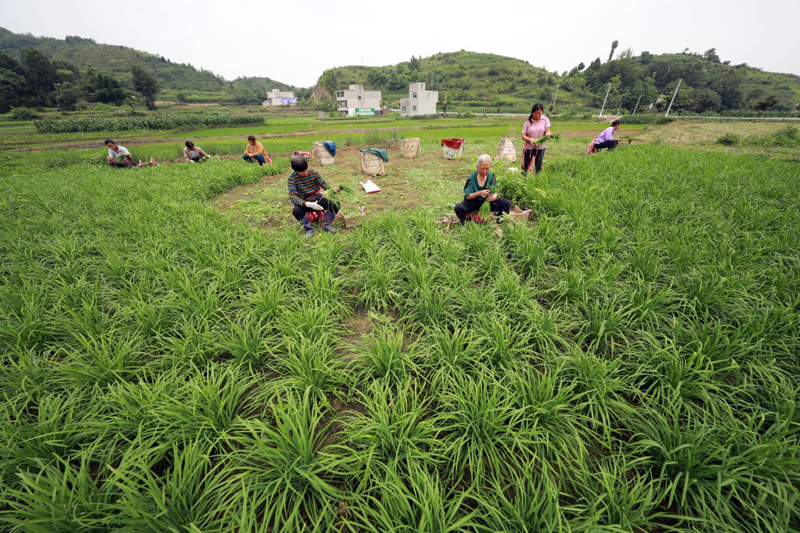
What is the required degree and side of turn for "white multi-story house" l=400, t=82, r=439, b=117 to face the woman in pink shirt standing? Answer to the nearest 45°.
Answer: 0° — it already faces them

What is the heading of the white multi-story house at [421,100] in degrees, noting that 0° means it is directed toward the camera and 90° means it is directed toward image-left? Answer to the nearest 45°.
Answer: approximately 0°

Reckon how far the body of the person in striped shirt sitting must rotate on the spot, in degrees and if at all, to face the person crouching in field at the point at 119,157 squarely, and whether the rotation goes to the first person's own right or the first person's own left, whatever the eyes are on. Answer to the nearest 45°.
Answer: approximately 180°

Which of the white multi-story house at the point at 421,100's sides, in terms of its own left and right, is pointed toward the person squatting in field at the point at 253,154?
front

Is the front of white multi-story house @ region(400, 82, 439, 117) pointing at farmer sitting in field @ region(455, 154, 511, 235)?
yes

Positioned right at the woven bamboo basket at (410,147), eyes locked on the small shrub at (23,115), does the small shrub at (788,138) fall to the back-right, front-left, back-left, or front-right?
back-right

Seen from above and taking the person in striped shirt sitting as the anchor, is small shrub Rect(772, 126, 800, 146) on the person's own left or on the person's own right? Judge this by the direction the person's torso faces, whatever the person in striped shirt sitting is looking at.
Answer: on the person's own left

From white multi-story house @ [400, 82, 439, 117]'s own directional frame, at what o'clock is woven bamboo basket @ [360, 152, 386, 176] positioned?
The woven bamboo basket is roughly at 12 o'clock from the white multi-story house.

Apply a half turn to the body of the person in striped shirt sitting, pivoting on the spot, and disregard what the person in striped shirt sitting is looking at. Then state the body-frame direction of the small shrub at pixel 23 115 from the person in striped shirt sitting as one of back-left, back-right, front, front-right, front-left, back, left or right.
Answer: front

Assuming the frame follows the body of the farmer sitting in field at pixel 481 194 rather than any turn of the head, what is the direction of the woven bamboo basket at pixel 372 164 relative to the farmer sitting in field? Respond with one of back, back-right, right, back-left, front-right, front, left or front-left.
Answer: back-right

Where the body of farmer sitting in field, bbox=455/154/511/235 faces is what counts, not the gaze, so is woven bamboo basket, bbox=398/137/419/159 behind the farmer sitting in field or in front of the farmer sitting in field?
behind

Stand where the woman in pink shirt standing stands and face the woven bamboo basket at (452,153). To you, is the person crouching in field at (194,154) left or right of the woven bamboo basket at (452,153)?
left

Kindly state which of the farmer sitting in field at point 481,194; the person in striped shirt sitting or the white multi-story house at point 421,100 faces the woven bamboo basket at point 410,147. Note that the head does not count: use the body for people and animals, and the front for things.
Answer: the white multi-story house

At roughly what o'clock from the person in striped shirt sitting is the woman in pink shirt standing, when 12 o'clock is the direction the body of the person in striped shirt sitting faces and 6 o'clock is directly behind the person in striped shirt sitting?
The woman in pink shirt standing is roughly at 10 o'clock from the person in striped shirt sitting.

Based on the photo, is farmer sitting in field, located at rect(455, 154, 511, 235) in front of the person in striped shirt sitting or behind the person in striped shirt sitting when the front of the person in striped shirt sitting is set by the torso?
in front

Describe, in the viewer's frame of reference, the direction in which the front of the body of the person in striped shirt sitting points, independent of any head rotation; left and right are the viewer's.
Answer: facing the viewer and to the right of the viewer
